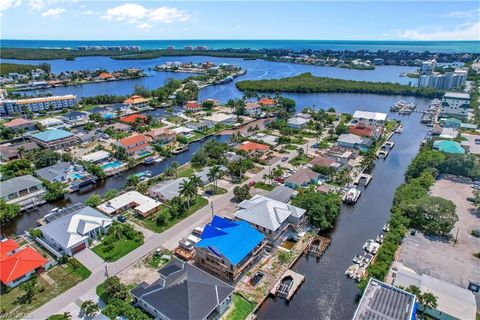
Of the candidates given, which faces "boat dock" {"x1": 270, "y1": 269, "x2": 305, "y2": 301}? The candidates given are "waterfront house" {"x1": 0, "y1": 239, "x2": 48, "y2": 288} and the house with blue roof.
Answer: the waterfront house

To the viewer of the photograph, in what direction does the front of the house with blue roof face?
facing away from the viewer and to the left of the viewer

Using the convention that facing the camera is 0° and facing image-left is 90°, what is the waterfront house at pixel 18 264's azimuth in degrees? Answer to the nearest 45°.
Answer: approximately 315°

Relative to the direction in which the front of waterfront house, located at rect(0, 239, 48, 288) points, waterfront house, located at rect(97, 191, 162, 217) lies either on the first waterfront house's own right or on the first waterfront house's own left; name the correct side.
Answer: on the first waterfront house's own left

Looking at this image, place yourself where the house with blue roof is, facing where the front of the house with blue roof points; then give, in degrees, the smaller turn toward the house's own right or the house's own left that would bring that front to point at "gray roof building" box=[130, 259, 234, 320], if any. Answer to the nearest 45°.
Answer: approximately 90° to the house's own left

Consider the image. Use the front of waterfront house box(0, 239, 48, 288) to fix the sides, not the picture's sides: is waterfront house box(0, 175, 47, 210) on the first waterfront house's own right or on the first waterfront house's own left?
on the first waterfront house's own left
